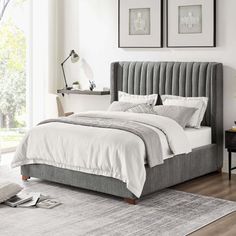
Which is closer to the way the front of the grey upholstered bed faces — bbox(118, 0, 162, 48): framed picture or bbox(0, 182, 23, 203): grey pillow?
the grey pillow

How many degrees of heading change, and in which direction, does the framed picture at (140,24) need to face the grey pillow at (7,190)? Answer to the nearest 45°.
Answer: approximately 45° to its right

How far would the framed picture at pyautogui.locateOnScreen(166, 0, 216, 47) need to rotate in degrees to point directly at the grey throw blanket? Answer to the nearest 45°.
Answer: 0° — it already faces it

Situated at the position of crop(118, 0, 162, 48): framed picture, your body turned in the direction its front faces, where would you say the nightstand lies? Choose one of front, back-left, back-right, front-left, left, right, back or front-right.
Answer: front-left

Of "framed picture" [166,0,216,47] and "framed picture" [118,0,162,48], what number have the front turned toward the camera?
2

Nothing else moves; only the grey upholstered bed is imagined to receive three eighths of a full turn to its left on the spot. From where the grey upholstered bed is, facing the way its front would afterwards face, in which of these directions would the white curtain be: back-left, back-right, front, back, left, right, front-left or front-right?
back-left
